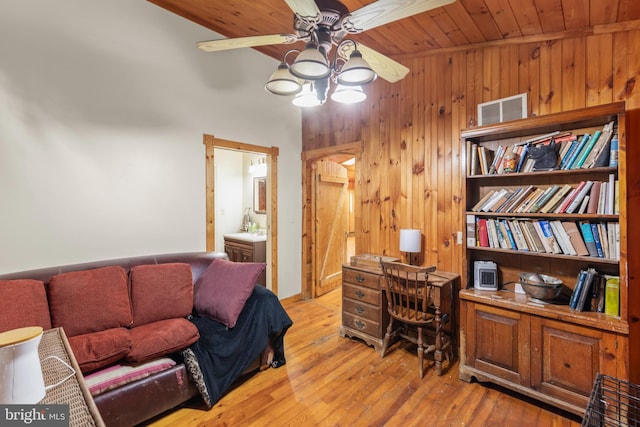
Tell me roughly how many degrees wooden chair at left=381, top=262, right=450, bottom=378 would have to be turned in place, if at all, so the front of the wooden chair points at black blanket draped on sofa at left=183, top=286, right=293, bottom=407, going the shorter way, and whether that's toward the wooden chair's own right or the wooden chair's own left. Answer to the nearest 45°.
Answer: approximately 180°

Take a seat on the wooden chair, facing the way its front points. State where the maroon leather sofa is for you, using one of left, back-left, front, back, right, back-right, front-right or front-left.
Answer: back

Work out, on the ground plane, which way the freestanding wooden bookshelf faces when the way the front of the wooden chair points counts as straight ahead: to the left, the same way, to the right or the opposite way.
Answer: the opposite way

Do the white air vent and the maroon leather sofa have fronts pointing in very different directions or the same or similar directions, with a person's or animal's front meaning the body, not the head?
very different directions

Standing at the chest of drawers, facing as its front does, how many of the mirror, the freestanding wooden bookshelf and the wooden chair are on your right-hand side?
1

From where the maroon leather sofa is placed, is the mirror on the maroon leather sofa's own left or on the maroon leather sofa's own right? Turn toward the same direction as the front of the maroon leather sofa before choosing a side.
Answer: on the maroon leather sofa's own left

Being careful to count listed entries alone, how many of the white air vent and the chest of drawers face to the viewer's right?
0

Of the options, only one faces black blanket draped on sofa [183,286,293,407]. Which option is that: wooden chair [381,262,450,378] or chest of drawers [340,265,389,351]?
the chest of drawers

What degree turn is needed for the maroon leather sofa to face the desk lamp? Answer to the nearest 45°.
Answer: approximately 45° to its left

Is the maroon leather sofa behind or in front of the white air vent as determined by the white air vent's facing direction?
in front

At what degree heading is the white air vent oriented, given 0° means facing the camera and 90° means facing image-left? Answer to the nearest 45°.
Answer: approximately 45°
